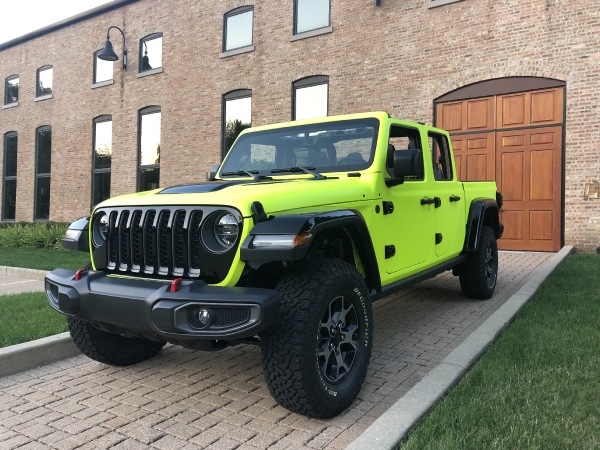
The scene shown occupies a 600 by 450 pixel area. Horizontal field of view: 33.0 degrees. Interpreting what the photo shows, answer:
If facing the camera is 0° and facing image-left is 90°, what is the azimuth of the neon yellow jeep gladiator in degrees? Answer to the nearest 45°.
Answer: approximately 45°

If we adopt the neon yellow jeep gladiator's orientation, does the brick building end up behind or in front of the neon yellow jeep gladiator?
behind

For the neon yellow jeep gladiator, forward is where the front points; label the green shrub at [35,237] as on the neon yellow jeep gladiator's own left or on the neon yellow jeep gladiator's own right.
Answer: on the neon yellow jeep gladiator's own right
